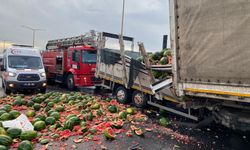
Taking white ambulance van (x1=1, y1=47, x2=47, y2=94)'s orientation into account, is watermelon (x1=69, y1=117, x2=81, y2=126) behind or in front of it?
in front

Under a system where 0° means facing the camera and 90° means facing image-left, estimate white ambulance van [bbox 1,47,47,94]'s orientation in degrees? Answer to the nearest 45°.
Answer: approximately 0°

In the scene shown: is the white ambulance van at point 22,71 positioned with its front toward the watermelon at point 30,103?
yes

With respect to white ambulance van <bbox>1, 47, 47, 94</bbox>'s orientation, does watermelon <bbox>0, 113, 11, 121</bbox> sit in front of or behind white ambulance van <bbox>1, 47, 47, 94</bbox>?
in front

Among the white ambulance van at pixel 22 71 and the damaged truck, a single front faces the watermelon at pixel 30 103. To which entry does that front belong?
the white ambulance van

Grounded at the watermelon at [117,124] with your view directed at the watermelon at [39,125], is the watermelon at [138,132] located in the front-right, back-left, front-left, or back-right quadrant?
back-left
